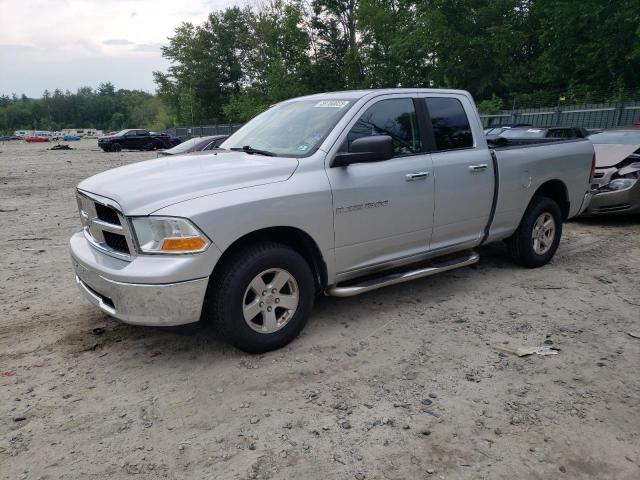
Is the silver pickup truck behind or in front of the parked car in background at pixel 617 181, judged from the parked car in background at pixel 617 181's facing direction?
in front

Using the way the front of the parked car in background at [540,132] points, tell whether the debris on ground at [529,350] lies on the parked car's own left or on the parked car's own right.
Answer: on the parked car's own left

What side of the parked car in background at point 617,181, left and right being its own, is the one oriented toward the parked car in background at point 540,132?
right

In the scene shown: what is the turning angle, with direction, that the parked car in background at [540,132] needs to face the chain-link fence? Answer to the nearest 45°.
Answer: approximately 135° to its right

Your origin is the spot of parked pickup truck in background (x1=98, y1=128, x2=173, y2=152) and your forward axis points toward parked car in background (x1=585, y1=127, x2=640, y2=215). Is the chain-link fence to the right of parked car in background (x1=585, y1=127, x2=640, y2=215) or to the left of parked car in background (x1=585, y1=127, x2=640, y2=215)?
left

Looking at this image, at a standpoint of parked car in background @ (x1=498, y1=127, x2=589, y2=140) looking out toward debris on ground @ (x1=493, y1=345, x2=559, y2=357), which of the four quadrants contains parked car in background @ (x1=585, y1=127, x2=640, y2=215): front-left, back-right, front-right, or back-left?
front-left

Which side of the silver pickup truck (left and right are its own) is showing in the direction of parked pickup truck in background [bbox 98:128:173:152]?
right

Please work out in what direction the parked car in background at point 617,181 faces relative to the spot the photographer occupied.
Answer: facing the viewer and to the left of the viewer
